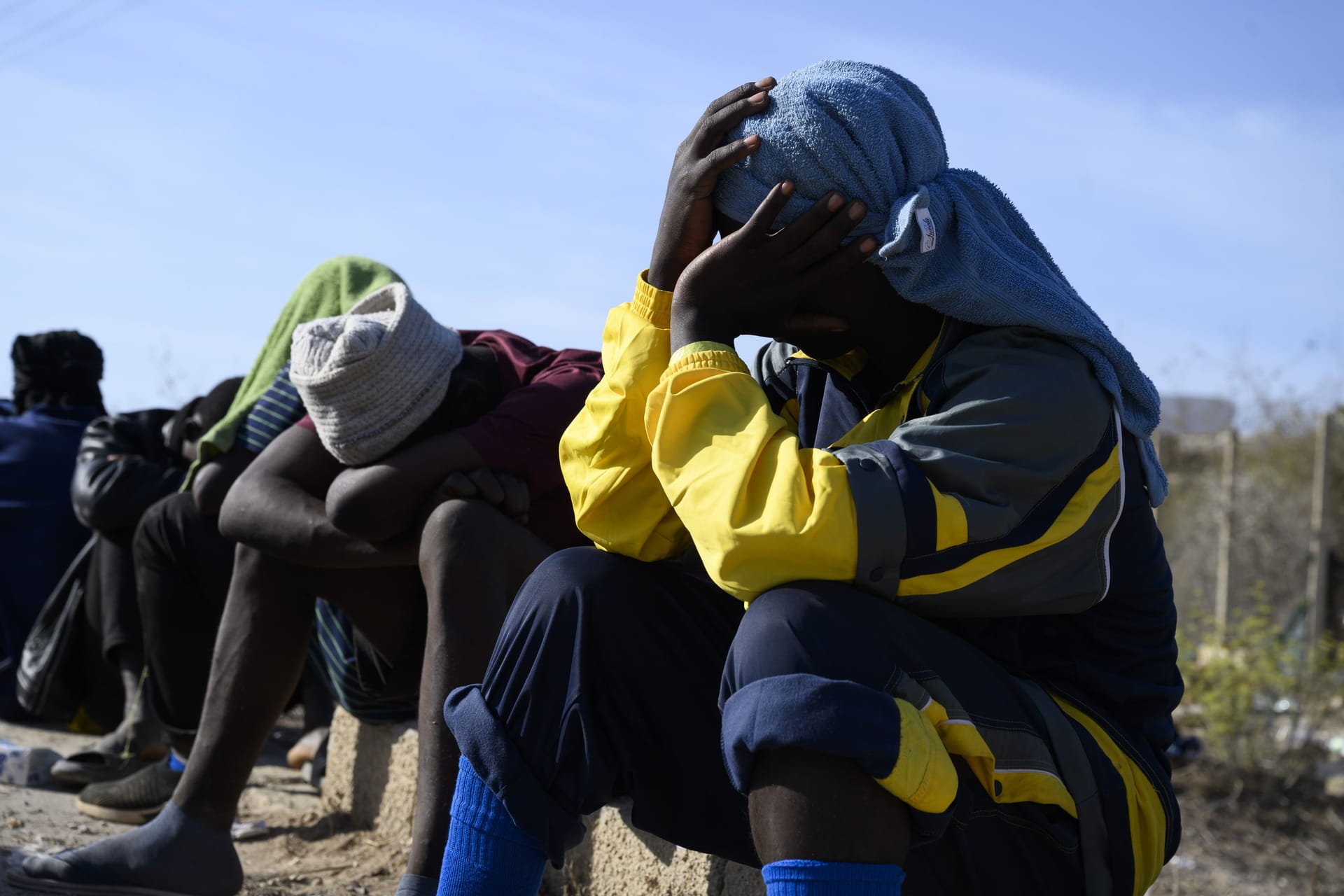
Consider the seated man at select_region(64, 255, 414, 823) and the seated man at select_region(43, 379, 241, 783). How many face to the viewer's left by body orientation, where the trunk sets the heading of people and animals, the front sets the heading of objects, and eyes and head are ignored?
2

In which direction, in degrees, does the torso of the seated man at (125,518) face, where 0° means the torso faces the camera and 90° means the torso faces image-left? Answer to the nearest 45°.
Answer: approximately 90°

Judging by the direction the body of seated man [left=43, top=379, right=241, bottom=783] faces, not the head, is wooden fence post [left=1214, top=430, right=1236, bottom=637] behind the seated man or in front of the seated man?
behind

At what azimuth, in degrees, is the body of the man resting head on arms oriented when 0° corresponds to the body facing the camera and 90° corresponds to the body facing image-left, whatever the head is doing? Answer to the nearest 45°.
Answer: approximately 45°

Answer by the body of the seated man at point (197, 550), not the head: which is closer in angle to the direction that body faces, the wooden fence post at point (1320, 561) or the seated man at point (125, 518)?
the seated man

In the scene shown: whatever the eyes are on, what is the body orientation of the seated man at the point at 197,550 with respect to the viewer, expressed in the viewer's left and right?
facing to the left of the viewer

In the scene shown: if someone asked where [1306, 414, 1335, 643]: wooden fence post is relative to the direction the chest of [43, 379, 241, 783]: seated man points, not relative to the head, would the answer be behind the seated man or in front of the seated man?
behind
